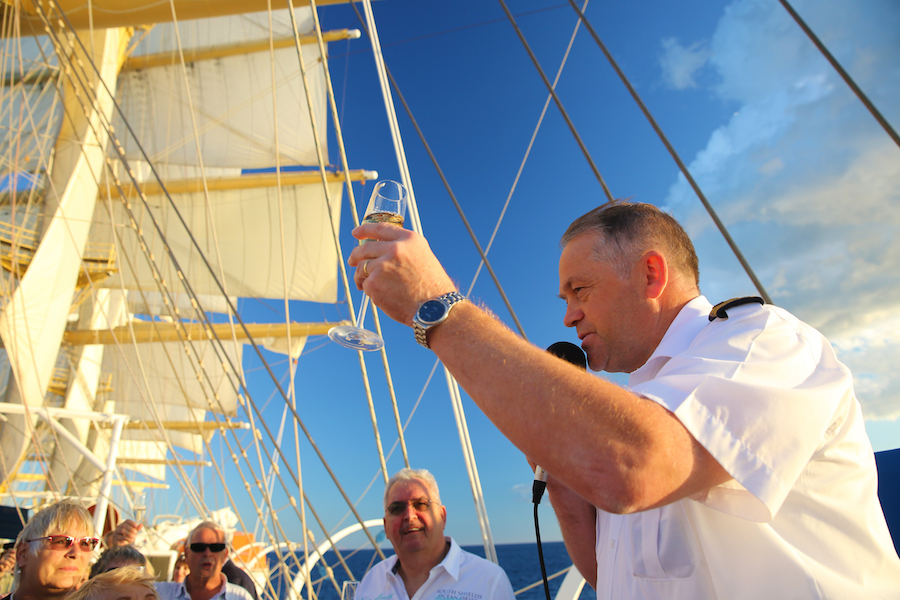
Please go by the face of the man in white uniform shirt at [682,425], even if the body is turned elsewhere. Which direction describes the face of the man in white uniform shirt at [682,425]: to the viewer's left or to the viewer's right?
to the viewer's left

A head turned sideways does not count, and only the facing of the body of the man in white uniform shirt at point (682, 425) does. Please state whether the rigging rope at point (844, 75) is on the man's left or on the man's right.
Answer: on the man's right

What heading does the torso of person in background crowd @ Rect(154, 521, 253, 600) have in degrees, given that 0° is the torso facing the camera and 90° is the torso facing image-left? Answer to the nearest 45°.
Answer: approximately 0°

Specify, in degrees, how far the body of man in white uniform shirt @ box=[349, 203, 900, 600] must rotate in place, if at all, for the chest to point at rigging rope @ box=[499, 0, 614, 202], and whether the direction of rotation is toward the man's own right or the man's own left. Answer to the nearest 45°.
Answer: approximately 90° to the man's own right

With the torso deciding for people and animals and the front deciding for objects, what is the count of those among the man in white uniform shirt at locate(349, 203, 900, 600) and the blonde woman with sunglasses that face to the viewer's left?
1

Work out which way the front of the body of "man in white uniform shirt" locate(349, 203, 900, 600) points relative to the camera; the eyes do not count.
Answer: to the viewer's left

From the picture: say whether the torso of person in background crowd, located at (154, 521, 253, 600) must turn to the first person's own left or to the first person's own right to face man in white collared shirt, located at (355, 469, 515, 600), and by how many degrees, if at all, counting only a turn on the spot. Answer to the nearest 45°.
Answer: approximately 45° to the first person's own left
